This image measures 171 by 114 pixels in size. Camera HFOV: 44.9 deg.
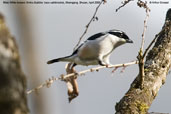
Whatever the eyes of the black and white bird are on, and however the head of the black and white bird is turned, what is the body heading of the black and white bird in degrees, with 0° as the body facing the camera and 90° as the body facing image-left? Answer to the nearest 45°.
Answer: approximately 270°

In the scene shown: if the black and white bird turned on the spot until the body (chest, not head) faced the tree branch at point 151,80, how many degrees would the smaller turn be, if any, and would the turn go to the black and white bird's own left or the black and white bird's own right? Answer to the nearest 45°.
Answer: approximately 45° to the black and white bird's own right
